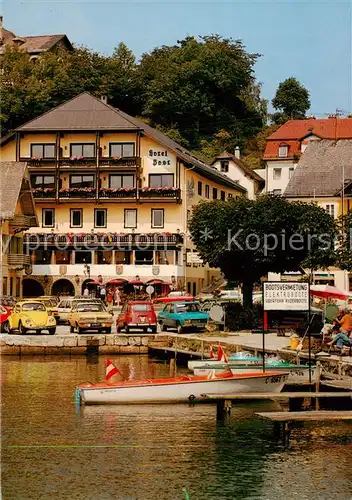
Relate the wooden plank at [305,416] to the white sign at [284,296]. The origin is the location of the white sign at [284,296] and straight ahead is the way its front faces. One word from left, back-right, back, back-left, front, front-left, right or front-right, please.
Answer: front

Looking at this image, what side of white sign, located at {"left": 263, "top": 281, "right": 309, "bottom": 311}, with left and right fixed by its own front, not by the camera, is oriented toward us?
front

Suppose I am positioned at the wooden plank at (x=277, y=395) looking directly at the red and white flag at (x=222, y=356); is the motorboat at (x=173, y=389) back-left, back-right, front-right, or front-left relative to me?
front-left

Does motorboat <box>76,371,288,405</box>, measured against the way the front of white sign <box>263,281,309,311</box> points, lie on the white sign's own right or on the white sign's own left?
on the white sign's own right

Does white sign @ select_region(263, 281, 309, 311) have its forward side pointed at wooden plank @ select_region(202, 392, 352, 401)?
yes
